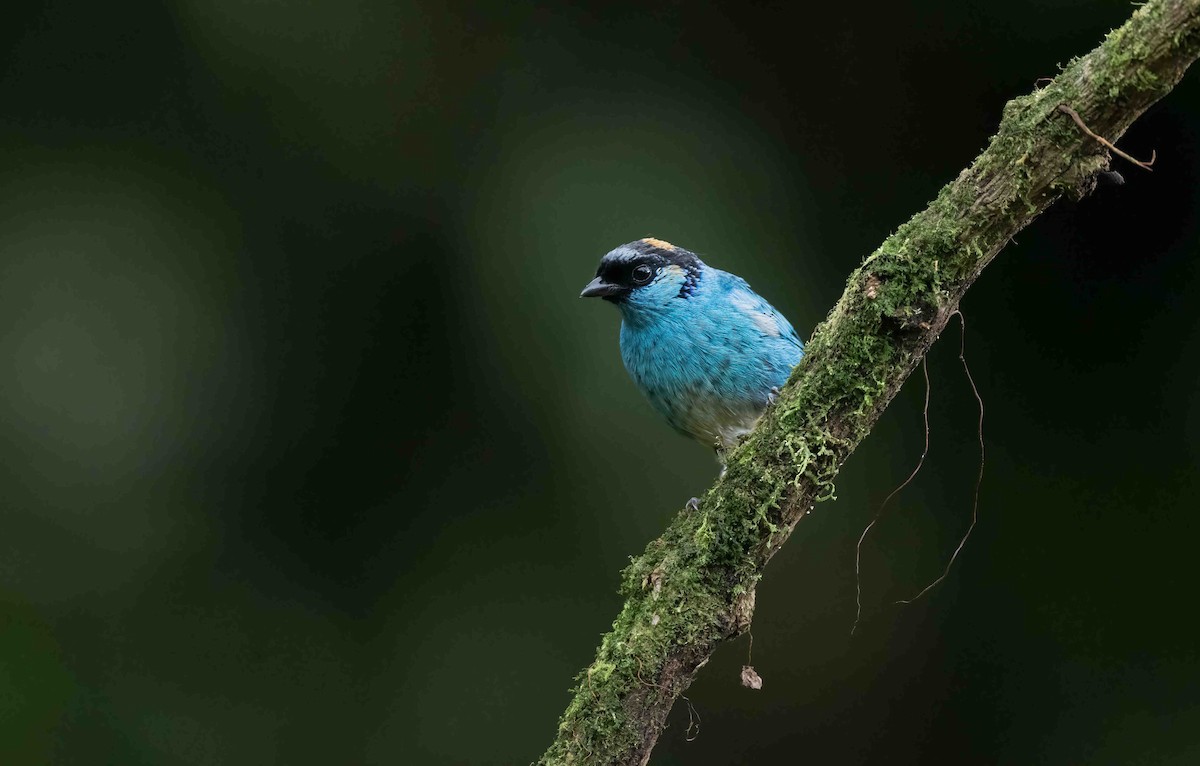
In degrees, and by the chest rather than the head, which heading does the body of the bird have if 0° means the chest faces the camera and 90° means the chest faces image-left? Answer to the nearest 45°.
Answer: approximately 45°
